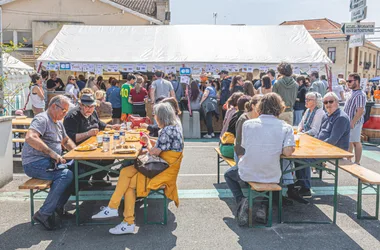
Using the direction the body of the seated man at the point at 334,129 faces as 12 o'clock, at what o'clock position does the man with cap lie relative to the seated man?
The man with cap is roughly at 1 o'clock from the seated man.

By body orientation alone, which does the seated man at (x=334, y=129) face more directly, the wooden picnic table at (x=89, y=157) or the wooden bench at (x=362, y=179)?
the wooden picnic table

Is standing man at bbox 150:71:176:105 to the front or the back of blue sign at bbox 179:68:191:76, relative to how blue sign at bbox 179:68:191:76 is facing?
to the front

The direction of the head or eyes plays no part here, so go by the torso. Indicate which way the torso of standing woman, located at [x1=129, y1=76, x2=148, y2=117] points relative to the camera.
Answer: away from the camera

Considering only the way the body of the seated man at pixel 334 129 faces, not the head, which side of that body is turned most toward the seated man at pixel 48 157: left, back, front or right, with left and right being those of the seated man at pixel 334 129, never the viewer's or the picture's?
front

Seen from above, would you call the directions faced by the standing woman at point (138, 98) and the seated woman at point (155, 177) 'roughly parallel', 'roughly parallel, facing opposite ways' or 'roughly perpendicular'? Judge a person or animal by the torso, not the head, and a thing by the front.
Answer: roughly perpendicular

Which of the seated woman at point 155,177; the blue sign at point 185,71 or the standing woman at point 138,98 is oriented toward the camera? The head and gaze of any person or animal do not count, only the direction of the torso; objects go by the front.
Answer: the blue sign

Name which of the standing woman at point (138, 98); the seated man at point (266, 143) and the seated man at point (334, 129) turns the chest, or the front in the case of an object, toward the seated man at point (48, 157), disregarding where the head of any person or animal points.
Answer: the seated man at point (334, 129)

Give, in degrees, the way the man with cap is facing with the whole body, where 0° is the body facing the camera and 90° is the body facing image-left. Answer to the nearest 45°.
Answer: approximately 315°

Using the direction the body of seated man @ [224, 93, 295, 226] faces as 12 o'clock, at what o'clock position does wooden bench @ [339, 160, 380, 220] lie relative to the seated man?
The wooden bench is roughly at 2 o'clock from the seated man.

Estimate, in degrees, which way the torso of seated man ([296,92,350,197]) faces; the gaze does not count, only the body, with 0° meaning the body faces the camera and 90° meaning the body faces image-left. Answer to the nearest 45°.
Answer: approximately 45°

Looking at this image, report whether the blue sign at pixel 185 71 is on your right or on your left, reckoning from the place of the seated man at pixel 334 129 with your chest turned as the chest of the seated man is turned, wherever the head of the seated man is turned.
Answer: on your right

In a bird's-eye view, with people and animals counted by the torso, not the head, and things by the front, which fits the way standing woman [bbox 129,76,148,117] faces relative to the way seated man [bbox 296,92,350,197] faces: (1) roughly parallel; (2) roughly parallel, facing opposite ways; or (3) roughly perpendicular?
roughly perpendicular

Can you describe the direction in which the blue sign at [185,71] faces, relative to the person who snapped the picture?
facing the viewer
